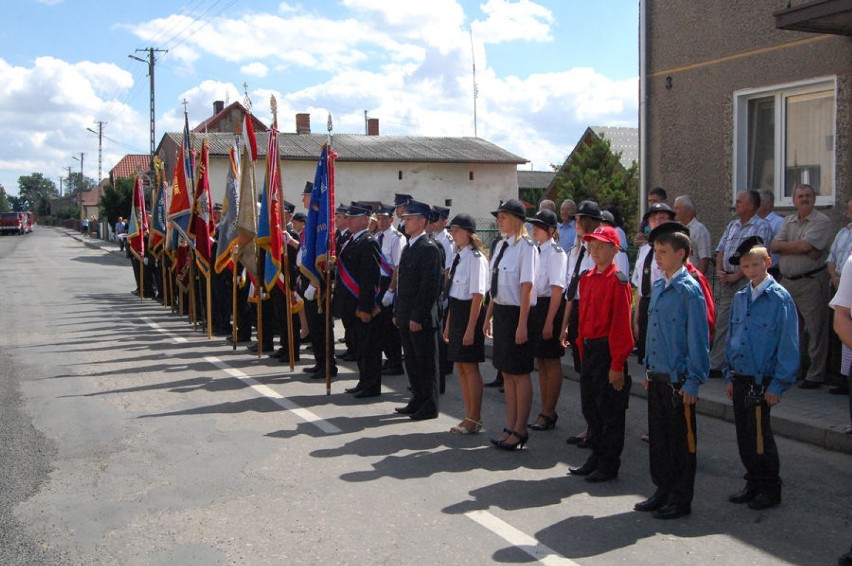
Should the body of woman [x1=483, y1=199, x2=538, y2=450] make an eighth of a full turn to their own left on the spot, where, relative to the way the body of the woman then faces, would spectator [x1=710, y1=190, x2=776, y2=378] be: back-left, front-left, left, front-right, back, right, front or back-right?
back-left

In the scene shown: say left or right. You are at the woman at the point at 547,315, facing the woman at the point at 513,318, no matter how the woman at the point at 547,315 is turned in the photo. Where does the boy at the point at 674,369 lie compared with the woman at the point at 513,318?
left

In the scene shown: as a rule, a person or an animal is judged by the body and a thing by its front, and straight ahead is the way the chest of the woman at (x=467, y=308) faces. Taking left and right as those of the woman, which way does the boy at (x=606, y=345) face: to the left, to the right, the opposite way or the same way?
the same way

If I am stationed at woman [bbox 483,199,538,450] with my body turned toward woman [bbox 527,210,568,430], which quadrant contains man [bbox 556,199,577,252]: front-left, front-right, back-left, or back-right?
front-left

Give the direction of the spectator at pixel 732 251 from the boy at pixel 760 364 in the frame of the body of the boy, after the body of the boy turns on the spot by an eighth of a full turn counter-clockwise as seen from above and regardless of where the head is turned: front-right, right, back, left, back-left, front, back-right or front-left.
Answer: back

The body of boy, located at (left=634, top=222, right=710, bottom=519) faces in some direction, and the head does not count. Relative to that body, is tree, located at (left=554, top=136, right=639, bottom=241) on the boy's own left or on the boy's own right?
on the boy's own right

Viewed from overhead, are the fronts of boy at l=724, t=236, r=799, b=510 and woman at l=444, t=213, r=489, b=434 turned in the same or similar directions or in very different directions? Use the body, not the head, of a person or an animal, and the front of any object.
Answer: same or similar directions

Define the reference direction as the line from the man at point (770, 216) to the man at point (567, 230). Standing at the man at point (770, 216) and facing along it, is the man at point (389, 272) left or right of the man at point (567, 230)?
left

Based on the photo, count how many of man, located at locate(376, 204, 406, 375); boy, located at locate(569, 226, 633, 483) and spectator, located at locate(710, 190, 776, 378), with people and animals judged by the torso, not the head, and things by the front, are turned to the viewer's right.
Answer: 0

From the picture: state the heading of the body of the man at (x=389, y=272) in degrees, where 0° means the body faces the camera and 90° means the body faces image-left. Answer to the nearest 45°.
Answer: approximately 45°

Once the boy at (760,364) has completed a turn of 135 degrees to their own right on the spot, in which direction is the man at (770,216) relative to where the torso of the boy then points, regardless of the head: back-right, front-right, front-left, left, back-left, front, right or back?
front

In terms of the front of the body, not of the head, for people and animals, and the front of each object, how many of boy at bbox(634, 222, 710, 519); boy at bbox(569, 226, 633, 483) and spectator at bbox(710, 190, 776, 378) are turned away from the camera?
0

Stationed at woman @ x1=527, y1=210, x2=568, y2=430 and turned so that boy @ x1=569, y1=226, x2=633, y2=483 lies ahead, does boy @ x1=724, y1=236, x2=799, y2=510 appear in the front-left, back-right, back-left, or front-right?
front-left

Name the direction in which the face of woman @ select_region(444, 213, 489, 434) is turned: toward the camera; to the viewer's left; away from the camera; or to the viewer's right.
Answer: to the viewer's left
